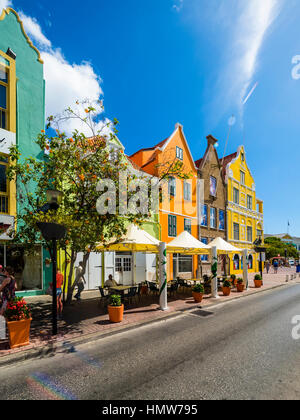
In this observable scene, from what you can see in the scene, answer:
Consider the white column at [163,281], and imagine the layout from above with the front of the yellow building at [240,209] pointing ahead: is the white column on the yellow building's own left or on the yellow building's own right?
on the yellow building's own right

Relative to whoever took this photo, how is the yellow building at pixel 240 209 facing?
facing the viewer and to the right of the viewer

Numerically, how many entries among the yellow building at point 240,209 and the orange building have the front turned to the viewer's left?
0

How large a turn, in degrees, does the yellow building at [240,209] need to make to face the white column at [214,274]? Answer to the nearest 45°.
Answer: approximately 45° to its right

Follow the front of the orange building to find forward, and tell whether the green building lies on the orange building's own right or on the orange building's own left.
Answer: on the orange building's own right

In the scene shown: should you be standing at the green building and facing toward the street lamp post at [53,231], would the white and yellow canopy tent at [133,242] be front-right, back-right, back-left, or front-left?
front-left

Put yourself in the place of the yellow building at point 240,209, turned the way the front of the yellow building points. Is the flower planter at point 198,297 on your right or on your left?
on your right

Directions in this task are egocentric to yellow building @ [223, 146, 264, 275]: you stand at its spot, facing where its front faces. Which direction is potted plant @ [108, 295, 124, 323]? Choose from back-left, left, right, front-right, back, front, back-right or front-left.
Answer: front-right
